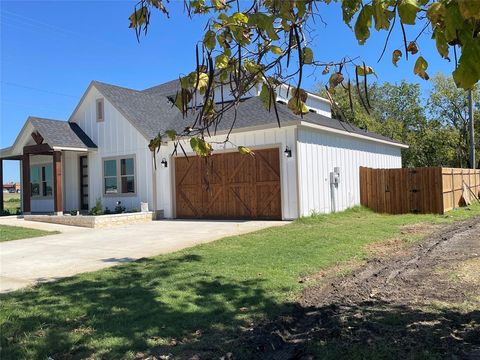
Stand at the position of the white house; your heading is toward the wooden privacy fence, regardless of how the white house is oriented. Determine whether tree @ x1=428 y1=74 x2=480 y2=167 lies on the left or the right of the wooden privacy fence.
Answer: left

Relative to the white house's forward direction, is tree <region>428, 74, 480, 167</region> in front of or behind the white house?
behind

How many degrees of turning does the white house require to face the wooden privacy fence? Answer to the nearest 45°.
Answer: approximately 135° to its left

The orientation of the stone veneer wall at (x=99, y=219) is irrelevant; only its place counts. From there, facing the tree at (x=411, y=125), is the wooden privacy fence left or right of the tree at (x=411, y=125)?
right

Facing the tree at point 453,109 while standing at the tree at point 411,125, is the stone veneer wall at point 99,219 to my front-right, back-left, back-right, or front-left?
back-right

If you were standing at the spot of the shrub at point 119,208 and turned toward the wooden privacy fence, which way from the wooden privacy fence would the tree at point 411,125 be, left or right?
left

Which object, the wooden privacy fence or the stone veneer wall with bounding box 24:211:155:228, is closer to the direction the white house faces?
the stone veneer wall

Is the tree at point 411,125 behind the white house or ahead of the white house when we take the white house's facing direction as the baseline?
behind

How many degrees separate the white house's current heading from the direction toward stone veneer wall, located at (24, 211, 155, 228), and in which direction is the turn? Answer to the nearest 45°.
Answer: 0° — it already faces it

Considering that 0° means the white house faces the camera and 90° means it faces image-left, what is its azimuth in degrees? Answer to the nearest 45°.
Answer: approximately 45°

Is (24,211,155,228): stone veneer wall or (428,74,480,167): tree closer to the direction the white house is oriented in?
the stone veneer wall

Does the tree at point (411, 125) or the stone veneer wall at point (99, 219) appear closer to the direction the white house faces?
the stone veneer wall
